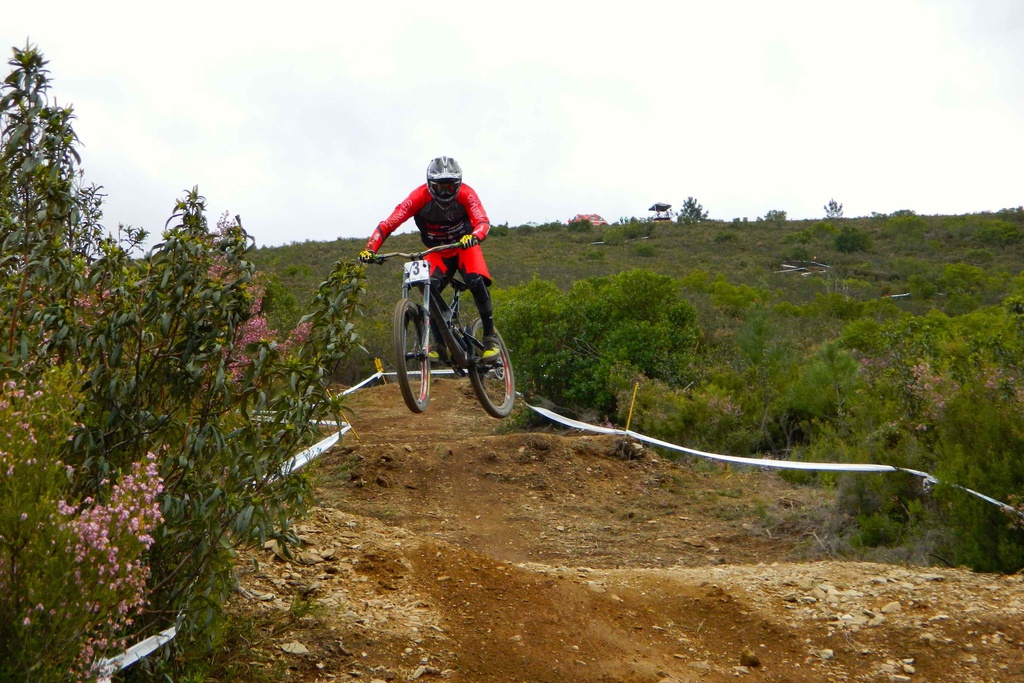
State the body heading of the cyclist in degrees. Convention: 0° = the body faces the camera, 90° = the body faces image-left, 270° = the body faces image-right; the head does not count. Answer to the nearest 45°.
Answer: approximately 0°

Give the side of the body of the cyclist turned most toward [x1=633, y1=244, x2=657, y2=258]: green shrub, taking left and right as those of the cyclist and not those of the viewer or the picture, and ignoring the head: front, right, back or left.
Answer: back

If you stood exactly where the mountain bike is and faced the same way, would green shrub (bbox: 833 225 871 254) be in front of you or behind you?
behind

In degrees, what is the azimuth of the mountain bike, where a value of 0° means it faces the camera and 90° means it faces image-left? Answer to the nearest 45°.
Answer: approximately 45°

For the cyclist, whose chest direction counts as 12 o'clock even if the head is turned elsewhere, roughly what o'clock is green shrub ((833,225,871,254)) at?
The green shrub is roughly at 7 o'clock from the cyclist.

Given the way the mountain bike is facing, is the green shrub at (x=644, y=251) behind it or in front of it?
behind
